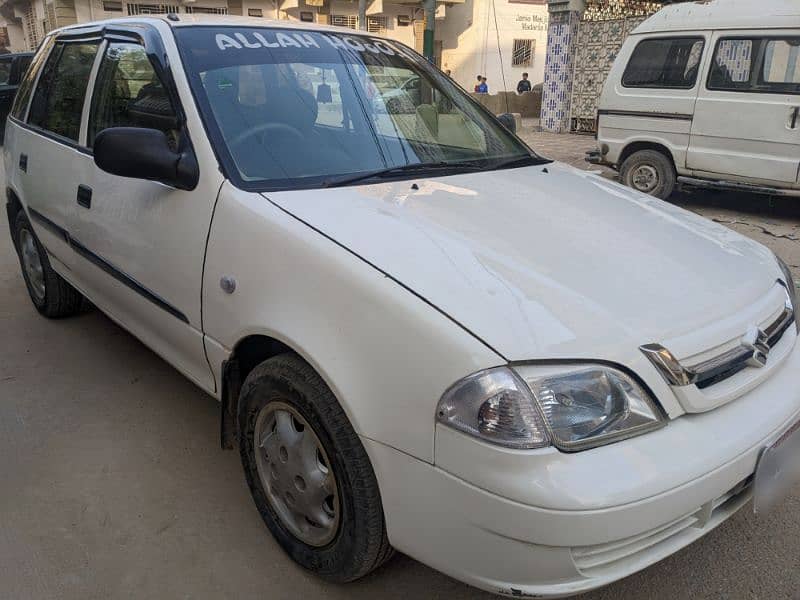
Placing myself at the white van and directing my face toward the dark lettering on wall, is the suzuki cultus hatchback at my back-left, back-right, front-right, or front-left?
back-left

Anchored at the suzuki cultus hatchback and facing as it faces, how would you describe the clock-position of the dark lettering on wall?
The dark lettering on wall is roughly at 8 o'clock from the suzuki cultus hatchback.

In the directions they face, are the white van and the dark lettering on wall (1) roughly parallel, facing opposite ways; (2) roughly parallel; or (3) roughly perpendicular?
roughly perpendicular

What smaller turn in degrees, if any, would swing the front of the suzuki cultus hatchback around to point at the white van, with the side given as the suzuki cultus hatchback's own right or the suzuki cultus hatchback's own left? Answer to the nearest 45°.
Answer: approximately 90° to the suzuki cultus hatchback's own left

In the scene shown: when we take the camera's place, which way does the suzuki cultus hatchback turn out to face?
facing the viewer and to the right of the viewer

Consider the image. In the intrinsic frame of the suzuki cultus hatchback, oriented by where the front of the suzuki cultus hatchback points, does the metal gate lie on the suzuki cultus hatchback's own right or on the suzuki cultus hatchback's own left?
on the suzuki cultus hatchback's own left

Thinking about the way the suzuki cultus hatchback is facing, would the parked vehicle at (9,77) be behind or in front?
behind

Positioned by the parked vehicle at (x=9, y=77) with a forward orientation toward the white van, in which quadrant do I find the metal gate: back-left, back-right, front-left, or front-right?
front-left

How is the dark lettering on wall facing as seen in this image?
toward the camera

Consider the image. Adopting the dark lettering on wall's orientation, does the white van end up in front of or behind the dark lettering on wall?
in front
